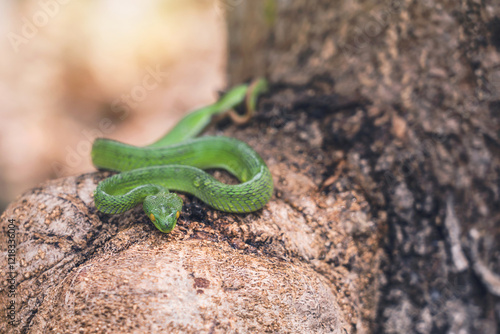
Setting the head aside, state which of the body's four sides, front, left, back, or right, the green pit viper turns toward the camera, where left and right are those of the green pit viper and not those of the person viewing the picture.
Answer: front
